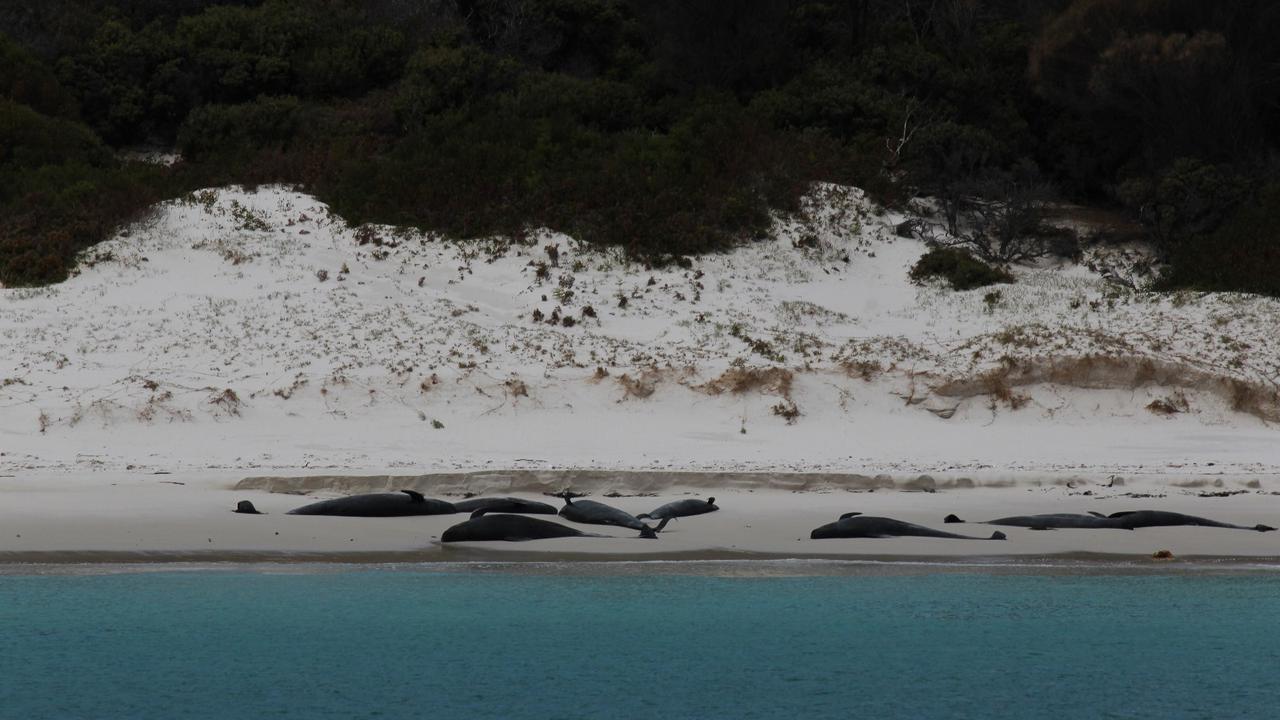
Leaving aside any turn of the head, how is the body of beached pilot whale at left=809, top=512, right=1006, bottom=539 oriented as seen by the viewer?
to the viewer's left

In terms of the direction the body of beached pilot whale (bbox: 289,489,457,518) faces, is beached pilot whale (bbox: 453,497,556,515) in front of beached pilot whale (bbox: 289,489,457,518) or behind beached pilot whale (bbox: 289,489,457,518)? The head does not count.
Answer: in front

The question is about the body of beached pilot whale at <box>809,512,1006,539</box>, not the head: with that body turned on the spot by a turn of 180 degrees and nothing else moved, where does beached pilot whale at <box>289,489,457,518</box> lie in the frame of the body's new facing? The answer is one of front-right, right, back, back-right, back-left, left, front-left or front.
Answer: back

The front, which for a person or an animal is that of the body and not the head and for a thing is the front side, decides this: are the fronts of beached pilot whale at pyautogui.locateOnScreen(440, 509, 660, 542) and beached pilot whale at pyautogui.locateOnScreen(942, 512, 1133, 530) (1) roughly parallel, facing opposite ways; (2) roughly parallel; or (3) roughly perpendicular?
roughly parallel, facing opposite ways

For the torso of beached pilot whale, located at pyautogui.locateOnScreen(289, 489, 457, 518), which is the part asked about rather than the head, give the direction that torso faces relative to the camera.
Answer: to the viewer's right

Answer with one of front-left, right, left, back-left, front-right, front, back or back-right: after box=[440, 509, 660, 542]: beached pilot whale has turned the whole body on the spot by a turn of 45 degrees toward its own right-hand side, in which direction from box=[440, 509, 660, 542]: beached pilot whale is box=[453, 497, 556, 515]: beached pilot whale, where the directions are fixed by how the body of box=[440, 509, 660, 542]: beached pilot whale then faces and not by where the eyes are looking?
front-right

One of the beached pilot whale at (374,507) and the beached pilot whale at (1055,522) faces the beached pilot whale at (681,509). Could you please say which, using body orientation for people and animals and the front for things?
the beached pilot whale at (374,507)

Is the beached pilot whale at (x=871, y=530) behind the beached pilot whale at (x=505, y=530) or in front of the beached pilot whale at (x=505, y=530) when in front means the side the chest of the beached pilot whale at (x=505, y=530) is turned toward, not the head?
behind

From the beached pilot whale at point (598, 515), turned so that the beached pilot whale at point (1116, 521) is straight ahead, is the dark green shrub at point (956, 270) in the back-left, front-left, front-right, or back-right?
front-left

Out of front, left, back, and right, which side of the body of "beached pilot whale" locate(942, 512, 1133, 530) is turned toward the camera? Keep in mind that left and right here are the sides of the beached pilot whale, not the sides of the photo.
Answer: right

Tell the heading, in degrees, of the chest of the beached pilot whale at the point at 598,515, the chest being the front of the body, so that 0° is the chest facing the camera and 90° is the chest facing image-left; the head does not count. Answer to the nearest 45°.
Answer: approximately 135°

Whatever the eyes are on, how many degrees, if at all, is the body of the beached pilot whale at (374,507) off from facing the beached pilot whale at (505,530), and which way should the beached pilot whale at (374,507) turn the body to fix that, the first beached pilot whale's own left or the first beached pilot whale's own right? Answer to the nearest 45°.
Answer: approximately 45° to the first beached pilot whale's own right

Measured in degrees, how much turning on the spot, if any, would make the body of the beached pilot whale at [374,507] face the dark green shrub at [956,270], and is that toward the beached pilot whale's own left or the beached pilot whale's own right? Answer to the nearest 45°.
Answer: approximately 45° to the beached pilot whale's own left

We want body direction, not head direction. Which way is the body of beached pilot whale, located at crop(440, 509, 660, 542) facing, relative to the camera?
to the viewer's left

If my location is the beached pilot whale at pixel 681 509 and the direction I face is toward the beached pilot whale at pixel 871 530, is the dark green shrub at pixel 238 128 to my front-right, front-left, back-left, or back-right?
back-left

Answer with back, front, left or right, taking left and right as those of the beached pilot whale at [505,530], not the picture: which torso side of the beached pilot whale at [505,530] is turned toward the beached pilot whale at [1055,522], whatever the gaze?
back

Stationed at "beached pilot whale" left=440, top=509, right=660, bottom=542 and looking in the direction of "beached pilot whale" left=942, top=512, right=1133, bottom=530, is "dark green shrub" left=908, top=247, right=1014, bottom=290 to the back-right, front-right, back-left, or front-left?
front-left

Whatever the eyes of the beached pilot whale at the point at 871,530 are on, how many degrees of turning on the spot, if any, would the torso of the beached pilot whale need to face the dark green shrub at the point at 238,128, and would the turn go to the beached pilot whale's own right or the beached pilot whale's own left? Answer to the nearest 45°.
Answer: approximately 45° to the beached pilot whale's own right
